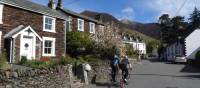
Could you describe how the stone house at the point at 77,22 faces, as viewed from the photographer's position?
facing the viewer and to the right of the viewer

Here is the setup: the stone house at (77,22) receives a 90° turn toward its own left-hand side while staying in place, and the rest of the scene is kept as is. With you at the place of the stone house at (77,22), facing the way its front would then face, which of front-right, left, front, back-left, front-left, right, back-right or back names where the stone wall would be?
back-right

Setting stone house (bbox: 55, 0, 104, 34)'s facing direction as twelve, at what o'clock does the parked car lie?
The parked car is roughly at 10 o'clock from the stone house.

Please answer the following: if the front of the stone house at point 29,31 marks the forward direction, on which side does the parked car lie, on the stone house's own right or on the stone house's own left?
on the stone house's own left

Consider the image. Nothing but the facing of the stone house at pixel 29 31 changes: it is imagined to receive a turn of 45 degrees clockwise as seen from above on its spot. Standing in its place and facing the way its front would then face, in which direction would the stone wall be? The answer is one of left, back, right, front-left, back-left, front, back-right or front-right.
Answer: front
